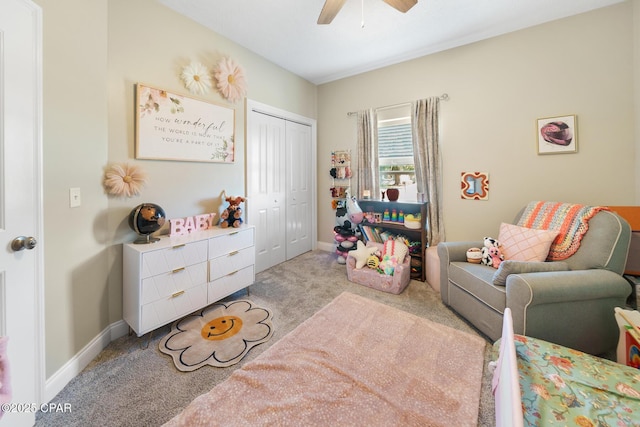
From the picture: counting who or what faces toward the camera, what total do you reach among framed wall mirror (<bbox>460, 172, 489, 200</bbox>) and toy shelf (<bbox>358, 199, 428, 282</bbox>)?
2

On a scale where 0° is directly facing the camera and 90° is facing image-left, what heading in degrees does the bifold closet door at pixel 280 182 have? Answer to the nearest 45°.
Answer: approximately 315°

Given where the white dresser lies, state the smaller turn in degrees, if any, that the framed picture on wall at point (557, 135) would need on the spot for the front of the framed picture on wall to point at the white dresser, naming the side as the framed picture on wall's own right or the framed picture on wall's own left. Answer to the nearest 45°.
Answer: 0° — it already faces it

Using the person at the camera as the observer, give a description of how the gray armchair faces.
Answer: facing the viewer and to the left of the viewer

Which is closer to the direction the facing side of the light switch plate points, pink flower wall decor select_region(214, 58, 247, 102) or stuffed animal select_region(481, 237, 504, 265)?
the stuffed animal

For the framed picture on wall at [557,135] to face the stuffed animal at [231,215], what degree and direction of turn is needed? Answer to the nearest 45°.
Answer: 0° — it already faces it

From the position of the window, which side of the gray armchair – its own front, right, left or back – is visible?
right

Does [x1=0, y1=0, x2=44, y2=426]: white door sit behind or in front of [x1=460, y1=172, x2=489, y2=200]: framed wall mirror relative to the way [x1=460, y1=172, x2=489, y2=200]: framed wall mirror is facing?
in front

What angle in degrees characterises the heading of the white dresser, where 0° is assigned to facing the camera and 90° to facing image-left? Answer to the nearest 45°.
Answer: approximately 315°

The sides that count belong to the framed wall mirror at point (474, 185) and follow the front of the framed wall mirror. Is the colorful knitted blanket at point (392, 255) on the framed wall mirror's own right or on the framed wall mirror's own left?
on the framed wall mirror's own right

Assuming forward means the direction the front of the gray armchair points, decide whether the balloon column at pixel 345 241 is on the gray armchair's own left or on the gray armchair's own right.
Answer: on the gray armchair's own right
